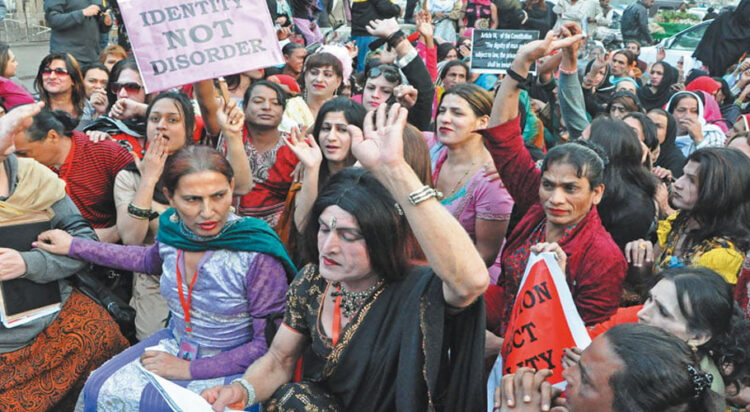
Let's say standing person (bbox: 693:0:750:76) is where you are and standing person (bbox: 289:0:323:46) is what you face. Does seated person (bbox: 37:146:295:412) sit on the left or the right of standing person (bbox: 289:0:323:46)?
left

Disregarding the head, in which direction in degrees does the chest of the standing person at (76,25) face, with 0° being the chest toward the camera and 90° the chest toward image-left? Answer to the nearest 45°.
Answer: approximately 315°

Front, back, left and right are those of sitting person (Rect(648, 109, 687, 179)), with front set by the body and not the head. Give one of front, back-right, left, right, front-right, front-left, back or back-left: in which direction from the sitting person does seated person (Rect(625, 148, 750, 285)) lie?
front-left

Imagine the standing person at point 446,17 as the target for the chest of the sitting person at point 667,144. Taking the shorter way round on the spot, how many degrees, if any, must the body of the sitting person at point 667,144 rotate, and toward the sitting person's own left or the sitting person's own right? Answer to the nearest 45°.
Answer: approximately 90° to the sitting person's own right

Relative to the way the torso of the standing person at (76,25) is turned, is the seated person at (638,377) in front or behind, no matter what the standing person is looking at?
in front

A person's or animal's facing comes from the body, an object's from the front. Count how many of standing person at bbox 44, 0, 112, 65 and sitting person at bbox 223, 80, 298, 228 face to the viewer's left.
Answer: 0

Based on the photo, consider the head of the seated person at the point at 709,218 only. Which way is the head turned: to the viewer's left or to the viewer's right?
to the viewer's left

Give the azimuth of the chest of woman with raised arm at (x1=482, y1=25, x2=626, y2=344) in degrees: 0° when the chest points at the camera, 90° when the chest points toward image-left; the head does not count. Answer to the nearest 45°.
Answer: approximately 45°

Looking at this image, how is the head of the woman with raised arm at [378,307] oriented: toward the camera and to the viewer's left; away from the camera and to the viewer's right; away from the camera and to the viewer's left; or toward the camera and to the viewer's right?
toward the camera and to the viewer's left

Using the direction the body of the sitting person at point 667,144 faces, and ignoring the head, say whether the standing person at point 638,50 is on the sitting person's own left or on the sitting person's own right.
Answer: on the sitting person's own right
